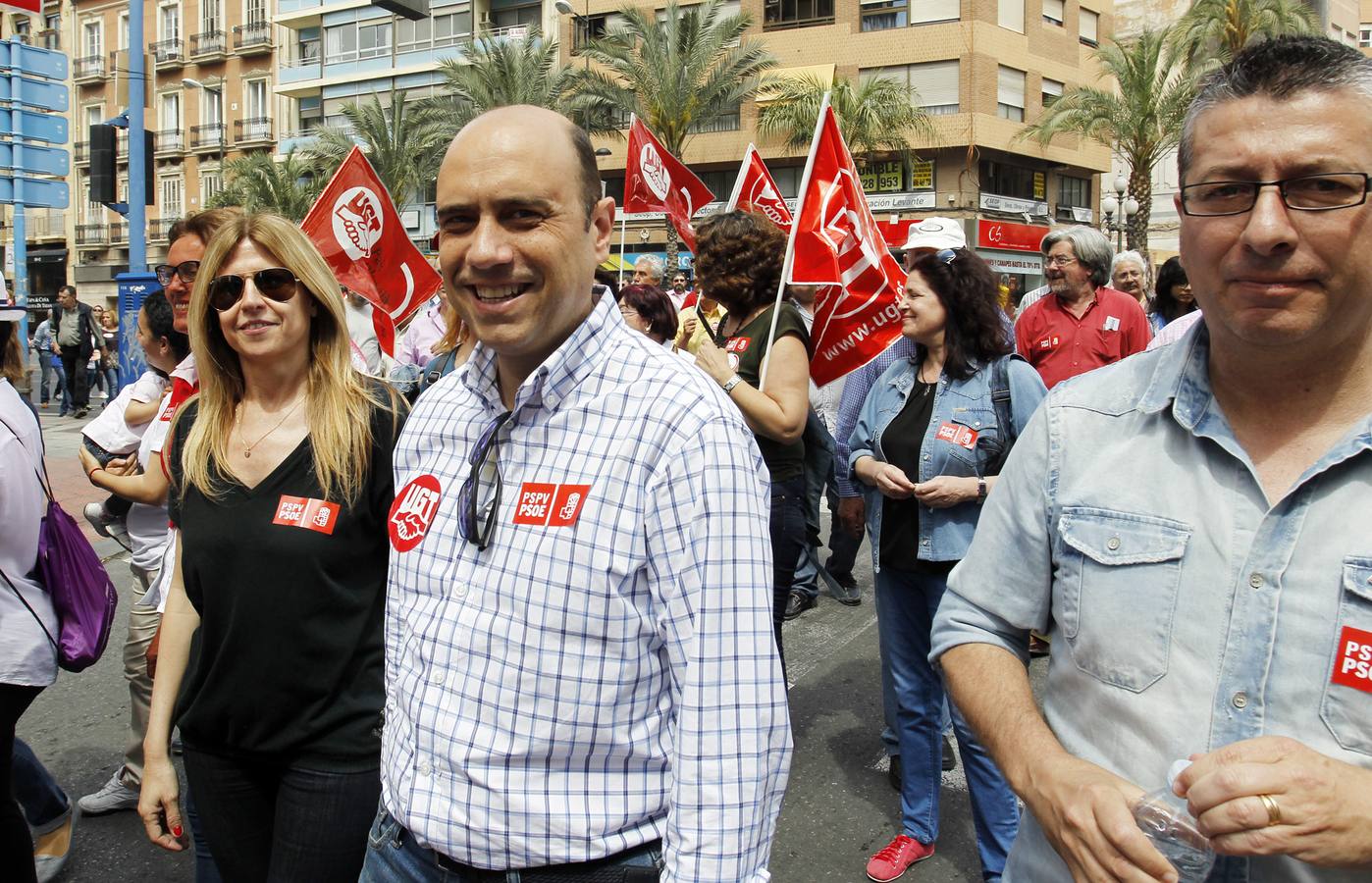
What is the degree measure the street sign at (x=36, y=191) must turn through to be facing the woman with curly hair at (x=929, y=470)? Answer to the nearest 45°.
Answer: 0° — it already faces them

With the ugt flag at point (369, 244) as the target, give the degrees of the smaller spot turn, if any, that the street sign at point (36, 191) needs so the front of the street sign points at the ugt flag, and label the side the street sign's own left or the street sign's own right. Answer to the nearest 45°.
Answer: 0° — it already faces it

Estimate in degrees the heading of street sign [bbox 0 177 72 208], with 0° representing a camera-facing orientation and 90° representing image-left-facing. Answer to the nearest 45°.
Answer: approximately 0°

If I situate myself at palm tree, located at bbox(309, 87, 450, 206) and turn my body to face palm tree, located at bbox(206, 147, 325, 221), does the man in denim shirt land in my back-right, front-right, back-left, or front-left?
back-left

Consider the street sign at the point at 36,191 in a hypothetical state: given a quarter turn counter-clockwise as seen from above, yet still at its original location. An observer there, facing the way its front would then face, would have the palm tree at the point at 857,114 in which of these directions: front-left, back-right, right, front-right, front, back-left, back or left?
front-left

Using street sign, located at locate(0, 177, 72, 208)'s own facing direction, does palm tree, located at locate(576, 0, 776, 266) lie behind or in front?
behind

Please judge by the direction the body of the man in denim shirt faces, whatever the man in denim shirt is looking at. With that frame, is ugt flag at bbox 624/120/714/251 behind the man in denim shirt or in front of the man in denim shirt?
behind

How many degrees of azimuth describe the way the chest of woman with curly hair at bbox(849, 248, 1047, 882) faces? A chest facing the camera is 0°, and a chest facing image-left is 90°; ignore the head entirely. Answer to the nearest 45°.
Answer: approximately 45°
